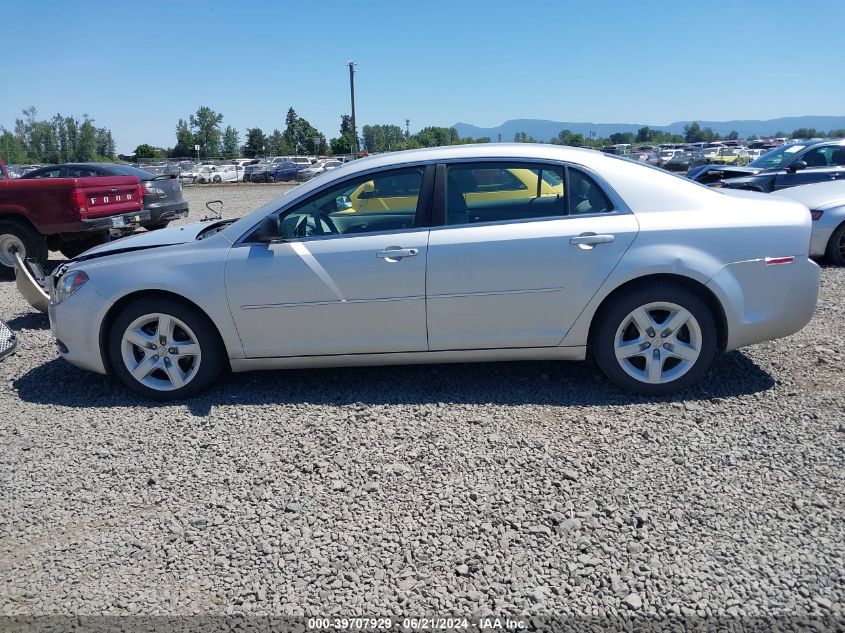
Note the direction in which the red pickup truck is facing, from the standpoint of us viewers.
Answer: facing away from the viewer and to the left of the viewer

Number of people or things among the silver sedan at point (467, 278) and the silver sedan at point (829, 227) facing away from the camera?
0

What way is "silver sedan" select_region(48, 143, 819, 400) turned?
to the viewer's left

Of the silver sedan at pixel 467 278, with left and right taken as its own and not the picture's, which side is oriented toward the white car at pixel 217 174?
right

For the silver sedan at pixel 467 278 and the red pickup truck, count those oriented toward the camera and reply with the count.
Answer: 0

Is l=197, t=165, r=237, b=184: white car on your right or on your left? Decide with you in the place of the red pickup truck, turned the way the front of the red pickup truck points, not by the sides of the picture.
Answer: on your right

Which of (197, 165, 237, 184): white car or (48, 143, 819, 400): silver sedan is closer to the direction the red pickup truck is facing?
the white car
